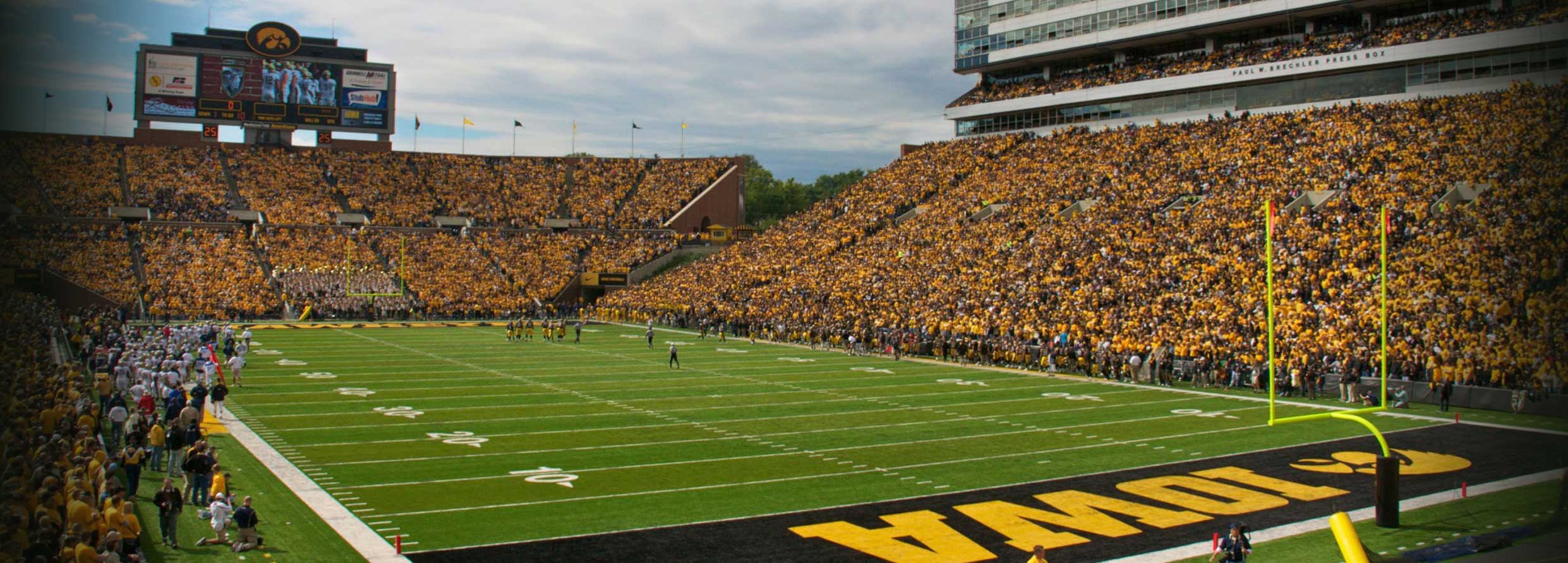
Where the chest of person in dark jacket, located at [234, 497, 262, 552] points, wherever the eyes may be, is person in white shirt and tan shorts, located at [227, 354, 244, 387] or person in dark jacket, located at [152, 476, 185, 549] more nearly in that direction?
the person in white shirt and tan shorts

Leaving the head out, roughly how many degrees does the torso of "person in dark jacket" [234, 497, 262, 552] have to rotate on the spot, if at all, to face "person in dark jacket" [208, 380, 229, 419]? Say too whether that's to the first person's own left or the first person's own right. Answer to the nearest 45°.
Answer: approximately 45° to the first person's own left

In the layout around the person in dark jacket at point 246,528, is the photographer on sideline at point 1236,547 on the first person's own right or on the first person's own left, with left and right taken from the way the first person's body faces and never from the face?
on the first person's own right

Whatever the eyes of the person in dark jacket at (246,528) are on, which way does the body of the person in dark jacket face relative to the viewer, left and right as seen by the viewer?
facing away from the viewer and to the right of the viewer

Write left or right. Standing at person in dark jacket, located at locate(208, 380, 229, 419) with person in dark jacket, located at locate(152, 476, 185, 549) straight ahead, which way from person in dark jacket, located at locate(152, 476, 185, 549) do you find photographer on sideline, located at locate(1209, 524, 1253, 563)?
left

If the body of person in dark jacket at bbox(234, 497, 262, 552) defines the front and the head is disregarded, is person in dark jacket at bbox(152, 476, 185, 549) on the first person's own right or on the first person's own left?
on the first person's own left

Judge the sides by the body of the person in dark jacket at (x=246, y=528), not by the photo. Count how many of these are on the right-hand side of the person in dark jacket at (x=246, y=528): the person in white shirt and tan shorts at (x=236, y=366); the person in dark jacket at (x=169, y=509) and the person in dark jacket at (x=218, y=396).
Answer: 0

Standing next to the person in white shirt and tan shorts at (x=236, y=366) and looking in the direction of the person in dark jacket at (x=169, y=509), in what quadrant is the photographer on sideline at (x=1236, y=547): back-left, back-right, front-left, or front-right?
front-left

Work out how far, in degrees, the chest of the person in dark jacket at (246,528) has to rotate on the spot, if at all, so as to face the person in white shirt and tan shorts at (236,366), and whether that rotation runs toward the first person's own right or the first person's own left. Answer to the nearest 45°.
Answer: approximately 45° to the first person's own left
